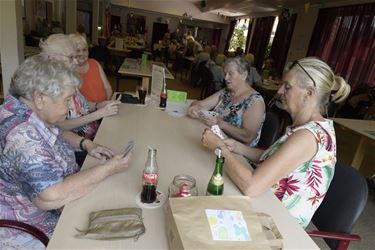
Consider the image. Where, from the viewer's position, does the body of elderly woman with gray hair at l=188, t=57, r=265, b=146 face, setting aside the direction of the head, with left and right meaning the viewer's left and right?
facing the viewer and to the left of the viewer

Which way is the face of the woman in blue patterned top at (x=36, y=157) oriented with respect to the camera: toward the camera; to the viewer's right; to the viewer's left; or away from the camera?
to the viewer's right

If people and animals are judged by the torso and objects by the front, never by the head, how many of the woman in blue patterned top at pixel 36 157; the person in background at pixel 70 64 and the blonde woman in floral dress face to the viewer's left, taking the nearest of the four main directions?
1

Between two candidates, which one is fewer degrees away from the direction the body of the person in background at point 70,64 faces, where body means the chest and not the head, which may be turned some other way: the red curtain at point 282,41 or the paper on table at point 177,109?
the paper on table

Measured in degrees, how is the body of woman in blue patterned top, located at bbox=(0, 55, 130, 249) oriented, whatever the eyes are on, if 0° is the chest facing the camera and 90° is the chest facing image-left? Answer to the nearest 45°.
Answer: approximately 270°

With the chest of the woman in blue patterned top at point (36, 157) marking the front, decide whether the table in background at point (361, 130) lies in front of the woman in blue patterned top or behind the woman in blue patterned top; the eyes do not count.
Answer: in front

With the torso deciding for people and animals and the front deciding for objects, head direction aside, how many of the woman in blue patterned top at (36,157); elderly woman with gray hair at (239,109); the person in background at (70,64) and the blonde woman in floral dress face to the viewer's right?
2

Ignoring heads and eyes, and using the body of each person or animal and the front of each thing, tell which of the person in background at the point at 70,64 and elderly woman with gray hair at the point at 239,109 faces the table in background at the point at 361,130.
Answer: the person in background

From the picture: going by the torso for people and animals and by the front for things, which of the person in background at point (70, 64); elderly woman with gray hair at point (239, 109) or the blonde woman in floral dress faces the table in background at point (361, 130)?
the person in background

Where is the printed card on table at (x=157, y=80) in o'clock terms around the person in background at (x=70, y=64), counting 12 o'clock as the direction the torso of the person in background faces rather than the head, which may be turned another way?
The printed card on table is roughly at 11 o'clock from the person in background.

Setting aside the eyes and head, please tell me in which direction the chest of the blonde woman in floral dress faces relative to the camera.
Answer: to the viewer's left

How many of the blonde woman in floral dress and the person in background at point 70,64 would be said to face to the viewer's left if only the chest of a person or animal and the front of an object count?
1

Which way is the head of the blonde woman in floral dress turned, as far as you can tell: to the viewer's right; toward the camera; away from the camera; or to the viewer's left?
to the viewer's left

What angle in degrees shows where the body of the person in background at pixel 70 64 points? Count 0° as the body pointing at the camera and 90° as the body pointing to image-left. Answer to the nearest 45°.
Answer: approximately 270°

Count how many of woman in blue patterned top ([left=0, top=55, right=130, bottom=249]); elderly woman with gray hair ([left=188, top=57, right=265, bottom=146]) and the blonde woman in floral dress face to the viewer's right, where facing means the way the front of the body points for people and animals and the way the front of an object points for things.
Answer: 1
